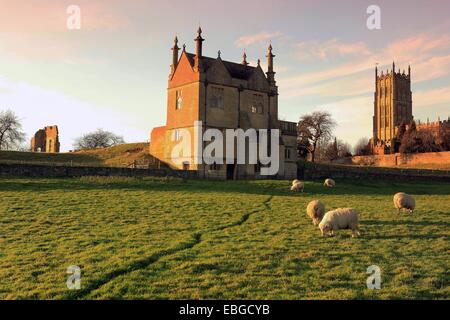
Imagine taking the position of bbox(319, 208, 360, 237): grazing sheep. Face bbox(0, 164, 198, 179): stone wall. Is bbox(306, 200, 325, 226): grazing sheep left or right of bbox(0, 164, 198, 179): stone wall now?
right

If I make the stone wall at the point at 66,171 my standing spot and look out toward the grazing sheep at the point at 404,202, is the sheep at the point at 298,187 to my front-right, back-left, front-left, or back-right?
front-left

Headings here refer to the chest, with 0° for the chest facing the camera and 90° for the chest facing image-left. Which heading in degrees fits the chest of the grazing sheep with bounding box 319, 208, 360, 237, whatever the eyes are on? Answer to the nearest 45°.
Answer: approximately 90°

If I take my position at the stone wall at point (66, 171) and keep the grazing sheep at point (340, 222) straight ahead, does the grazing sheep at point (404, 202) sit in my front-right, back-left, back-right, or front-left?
front-left

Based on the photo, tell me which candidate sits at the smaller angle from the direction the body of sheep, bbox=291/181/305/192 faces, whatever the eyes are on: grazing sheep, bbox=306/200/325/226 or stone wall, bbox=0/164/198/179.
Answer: the stone wall

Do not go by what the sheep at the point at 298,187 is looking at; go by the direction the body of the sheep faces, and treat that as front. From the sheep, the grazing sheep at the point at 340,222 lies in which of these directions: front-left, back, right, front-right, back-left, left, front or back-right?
left

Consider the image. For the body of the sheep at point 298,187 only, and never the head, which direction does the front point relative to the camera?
to the viewer's left

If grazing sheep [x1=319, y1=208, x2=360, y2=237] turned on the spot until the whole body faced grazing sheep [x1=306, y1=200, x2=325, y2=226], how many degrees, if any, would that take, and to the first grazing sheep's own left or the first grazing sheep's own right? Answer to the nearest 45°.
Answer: approximately 90° to the first grazing sheep's own right

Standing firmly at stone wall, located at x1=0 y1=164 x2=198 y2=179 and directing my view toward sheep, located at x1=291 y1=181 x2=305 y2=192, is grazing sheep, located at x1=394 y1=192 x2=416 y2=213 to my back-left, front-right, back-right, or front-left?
front-right
